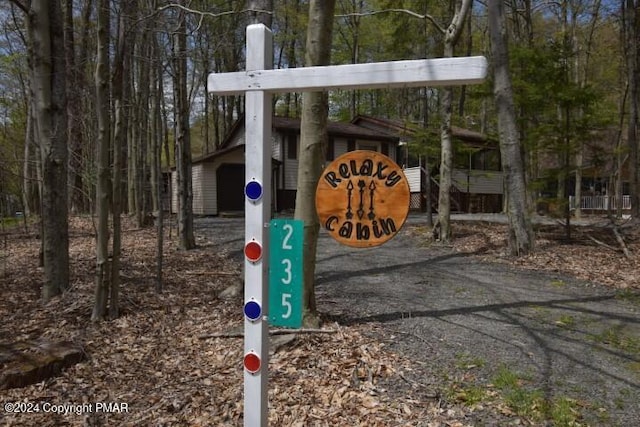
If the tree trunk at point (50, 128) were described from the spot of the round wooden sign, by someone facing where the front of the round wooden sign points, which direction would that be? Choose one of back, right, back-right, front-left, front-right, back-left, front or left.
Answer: back-right

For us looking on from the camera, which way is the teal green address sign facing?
facing the viewer

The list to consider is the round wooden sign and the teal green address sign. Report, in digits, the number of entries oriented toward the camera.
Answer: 2

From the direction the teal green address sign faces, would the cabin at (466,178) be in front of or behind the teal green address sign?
behind

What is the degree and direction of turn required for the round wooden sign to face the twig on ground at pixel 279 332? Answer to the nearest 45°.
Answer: approximately 135° to its right

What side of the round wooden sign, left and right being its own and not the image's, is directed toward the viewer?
front

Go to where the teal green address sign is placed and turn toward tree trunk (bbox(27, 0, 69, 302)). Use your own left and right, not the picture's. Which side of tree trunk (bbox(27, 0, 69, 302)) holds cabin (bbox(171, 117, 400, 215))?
right

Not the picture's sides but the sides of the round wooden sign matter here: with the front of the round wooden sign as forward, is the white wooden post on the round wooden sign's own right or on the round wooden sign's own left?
on the round wooden sign's own right
